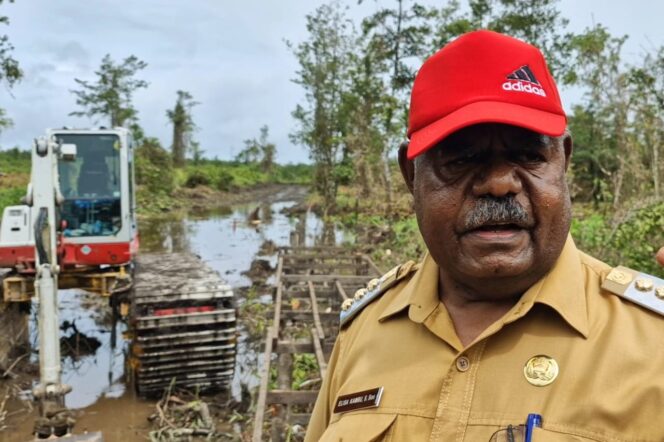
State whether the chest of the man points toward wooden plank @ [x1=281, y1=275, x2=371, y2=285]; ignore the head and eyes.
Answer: no

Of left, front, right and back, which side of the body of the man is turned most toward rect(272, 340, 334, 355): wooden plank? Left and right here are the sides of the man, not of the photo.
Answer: back

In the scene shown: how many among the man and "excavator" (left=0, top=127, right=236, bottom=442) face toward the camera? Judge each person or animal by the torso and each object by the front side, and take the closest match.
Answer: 2

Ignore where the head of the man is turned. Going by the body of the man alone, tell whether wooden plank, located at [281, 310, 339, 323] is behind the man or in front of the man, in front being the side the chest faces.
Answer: behind

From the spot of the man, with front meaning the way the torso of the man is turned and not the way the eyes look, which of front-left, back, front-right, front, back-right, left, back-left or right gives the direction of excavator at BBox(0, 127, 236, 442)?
back-right

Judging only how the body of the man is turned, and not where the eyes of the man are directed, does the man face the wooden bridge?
no

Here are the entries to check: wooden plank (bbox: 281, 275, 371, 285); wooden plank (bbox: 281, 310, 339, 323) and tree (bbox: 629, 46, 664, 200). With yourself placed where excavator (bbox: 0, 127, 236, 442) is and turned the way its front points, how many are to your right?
0

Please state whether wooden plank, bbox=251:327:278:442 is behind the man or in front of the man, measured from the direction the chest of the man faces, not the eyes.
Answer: behind

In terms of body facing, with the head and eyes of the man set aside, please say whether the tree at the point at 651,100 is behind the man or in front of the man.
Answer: behind

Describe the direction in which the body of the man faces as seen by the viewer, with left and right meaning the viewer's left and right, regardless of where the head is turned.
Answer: facing the viewer

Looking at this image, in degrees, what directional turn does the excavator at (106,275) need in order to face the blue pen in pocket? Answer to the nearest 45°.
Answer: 0° — it already faces it

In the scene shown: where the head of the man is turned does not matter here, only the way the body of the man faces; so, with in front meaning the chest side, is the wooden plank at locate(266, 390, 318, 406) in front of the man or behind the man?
behind

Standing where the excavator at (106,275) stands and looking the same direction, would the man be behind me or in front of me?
in front

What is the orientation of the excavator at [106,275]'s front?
toward the camera

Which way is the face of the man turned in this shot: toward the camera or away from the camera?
toward the camera

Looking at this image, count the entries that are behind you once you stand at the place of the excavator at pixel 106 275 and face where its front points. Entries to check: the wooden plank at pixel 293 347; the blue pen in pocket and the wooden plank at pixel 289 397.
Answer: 0

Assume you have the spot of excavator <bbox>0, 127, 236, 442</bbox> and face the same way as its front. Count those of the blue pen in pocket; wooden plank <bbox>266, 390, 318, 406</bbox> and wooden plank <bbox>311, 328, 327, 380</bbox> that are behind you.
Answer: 0

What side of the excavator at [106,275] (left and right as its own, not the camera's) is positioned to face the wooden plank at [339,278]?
left
